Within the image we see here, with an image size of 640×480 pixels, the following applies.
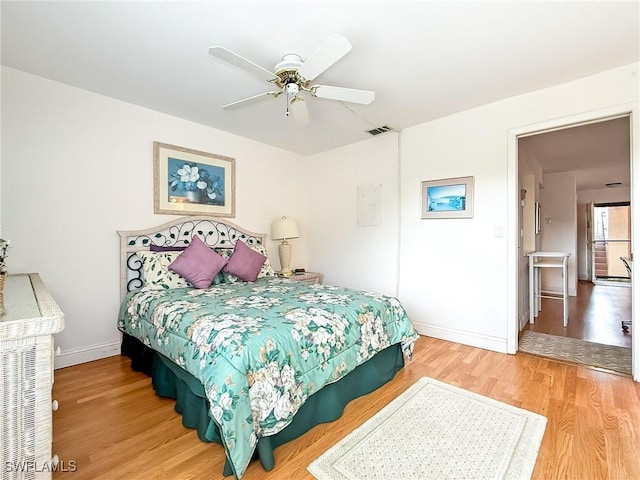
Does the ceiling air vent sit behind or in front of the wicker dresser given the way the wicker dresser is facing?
in front

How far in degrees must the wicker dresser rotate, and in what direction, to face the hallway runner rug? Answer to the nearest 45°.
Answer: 0° — it already faces it

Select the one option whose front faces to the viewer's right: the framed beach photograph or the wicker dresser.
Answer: the wicker dresser

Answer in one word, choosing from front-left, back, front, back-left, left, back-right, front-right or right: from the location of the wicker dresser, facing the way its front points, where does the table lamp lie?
front-left

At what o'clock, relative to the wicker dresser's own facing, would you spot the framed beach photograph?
The framed beach photograph is roughly at 12 o'clock from the wicker dresser.

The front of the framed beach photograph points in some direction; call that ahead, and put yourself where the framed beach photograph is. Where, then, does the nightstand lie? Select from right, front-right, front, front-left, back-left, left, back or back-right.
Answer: front-right

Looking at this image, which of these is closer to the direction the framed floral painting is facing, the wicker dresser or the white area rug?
the white area rug

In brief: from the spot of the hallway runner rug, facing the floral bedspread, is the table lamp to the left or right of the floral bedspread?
right

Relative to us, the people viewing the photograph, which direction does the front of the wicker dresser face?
facing to the right of the viewer

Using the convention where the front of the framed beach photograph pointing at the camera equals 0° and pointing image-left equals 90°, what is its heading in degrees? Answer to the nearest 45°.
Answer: approximately 45°

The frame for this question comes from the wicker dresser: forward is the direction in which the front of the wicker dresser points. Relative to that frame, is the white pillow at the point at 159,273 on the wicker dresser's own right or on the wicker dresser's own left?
on the wicker dresser's own left
